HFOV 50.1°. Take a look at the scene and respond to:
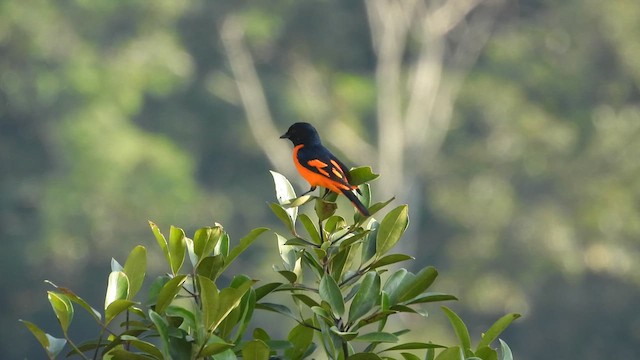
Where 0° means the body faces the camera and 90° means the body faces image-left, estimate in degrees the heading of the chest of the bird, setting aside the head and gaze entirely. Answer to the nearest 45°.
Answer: approximately 90°
